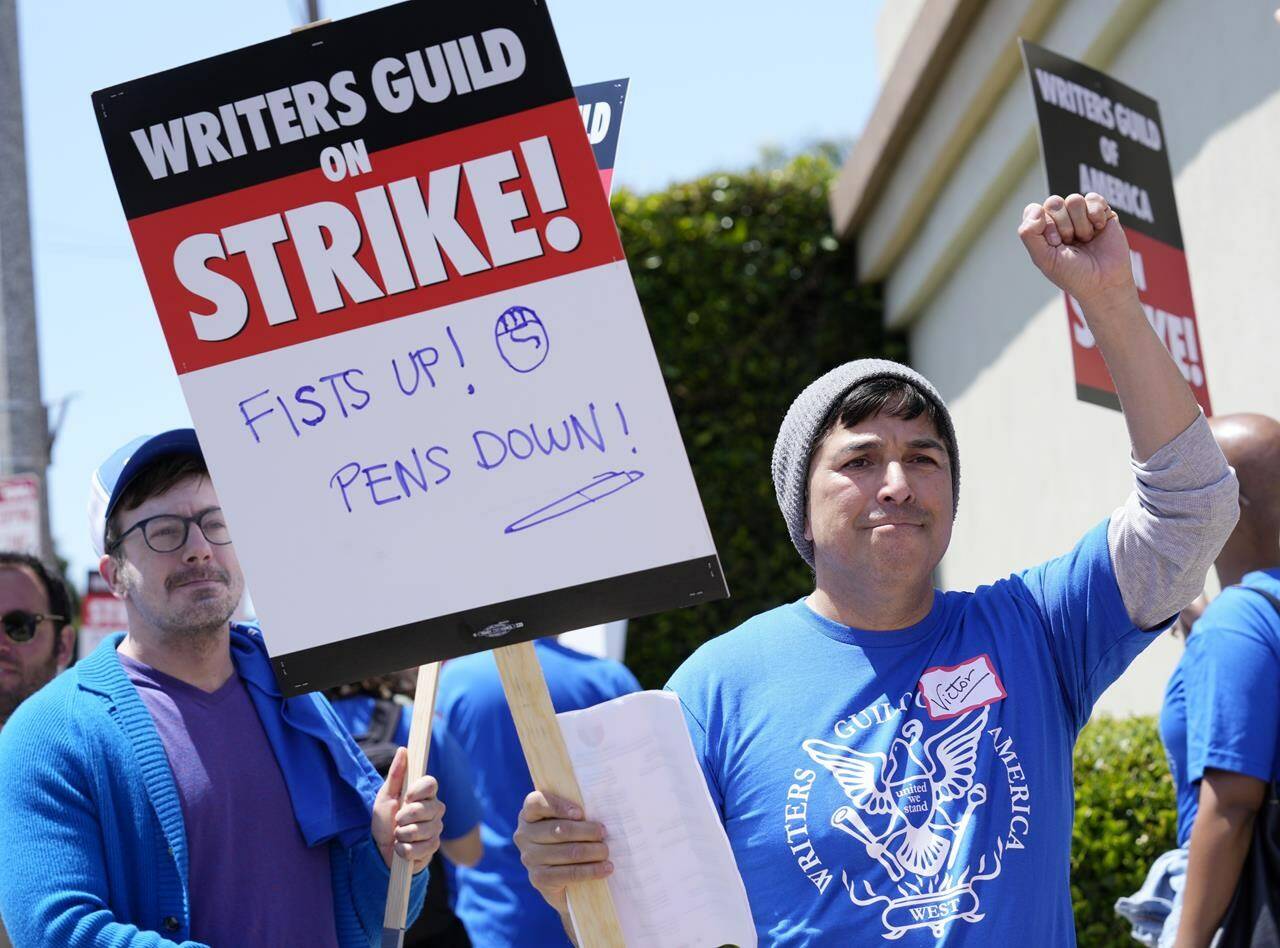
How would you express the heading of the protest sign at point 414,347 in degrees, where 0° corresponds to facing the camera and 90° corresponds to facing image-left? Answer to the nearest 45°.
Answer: approximately 0°

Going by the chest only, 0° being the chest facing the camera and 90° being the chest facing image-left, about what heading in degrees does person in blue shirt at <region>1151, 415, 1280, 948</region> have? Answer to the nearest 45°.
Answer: approximately 90°

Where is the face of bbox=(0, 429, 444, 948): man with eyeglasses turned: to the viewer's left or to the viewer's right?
to the viewer's right

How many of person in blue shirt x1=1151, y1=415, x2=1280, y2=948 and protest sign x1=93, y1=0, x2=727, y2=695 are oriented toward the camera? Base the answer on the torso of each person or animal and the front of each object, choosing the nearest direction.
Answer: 1

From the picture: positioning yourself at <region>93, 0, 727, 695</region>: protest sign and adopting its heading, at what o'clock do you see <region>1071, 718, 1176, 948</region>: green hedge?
The green hedge is roughly at 7 o'clock from the protest sign.

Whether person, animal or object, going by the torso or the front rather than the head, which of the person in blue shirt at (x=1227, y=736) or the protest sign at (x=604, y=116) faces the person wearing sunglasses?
the person in blue shirt
